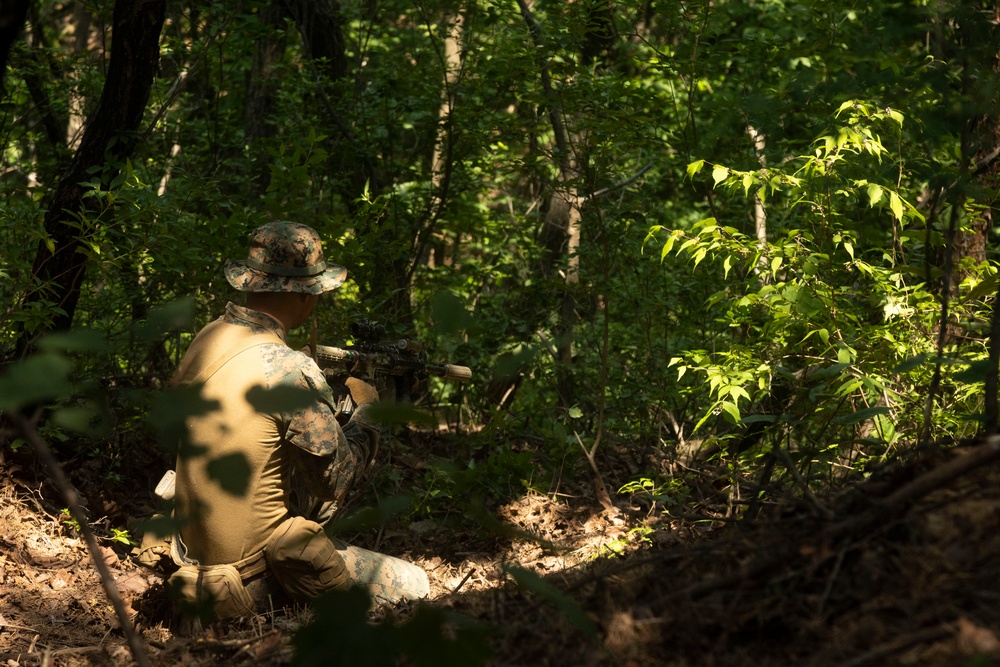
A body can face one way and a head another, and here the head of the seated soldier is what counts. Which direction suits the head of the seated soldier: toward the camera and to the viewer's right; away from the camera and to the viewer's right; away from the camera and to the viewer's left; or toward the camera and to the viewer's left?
away from the camera and to the viewer's right

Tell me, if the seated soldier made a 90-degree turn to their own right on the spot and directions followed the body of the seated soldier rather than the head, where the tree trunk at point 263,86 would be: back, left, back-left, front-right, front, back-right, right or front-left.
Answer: back-left

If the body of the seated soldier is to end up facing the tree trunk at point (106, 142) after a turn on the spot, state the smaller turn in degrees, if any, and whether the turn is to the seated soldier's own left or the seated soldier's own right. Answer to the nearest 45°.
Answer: approximately 45° to the seated soldier's own left

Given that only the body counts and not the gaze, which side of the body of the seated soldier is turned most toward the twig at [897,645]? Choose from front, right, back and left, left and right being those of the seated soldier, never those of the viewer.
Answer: right

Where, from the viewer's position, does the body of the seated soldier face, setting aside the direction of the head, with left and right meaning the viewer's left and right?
facing away from the viewer and to the right of the viewer
